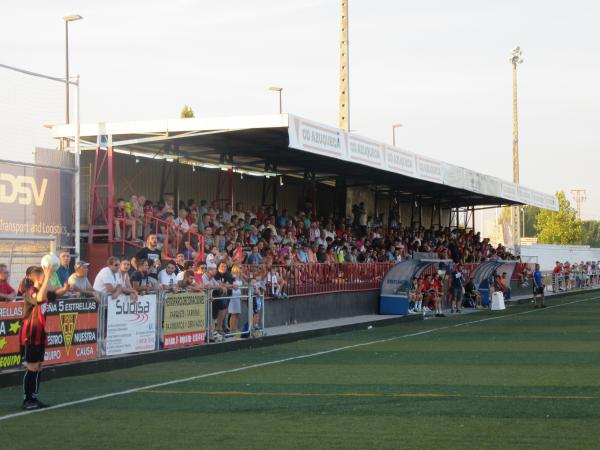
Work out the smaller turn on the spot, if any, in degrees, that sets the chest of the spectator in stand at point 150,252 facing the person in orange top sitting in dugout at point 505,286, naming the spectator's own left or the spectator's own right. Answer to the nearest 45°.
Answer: approximately 90° to the spectator's own left

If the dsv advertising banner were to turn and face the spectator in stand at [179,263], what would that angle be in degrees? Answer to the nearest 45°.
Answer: approximately 45° to its left

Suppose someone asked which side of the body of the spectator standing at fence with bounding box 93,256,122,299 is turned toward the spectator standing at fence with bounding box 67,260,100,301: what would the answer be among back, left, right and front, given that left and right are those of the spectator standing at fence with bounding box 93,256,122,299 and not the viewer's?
right

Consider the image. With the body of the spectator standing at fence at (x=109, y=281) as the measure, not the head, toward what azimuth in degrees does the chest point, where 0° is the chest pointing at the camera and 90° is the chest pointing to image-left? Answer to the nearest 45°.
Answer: approximately 315°

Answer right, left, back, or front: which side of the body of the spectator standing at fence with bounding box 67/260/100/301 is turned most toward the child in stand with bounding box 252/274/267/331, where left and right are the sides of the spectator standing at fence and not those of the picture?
left

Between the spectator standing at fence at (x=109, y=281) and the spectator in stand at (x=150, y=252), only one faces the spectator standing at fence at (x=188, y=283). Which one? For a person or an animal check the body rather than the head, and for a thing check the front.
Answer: the spectator in stand
